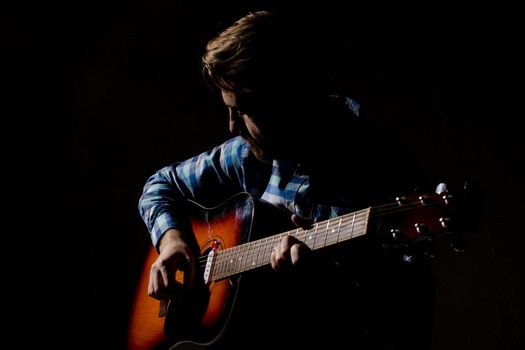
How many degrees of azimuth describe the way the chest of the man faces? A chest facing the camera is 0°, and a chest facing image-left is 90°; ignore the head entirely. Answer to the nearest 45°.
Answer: approximately 45°
